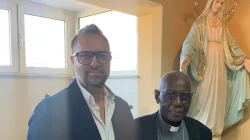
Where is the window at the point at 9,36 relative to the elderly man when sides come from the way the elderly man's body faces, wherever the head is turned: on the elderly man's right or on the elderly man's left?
on the elderly man's right

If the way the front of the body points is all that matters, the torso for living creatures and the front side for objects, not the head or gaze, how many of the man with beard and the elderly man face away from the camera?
0

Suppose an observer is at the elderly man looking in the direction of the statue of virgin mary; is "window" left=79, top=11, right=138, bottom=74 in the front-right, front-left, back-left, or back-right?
front-left

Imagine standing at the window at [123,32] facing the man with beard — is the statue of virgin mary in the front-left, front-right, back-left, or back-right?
front-left

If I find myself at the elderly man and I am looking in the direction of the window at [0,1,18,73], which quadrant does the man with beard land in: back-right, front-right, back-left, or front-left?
front-left

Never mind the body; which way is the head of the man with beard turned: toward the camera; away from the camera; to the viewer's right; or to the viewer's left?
toward the camera

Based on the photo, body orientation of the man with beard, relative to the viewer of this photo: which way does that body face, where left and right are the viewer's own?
facing the viewer and to the right of the viewer

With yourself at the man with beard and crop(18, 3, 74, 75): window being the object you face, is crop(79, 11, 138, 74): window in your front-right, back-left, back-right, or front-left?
front-right

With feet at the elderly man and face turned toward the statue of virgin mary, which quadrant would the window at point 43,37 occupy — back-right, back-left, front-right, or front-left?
front-left

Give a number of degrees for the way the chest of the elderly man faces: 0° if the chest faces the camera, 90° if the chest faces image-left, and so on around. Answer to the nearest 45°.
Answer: approximately 0°

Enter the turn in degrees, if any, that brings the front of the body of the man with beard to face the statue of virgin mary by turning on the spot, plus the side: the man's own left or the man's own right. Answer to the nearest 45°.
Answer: approximately 90° to the man's own left

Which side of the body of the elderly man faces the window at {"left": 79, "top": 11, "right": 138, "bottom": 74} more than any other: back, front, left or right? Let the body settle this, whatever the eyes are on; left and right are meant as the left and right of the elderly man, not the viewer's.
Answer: back

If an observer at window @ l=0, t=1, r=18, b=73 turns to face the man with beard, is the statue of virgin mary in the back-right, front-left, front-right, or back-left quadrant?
front-left
